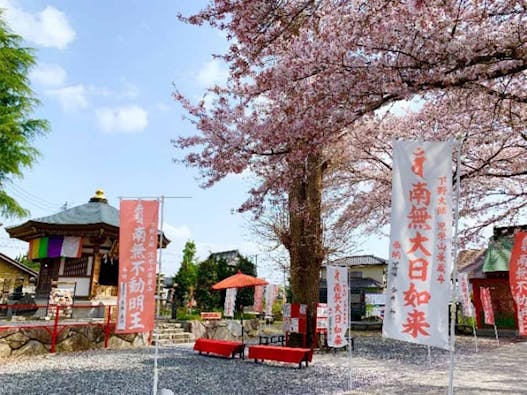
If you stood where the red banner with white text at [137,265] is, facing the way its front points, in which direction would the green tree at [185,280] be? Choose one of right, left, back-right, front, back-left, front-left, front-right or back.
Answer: back

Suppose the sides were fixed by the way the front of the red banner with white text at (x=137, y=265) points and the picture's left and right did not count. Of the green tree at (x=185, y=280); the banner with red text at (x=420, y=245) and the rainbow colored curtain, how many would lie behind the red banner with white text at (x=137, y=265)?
2

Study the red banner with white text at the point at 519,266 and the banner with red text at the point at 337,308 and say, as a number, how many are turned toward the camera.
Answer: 2

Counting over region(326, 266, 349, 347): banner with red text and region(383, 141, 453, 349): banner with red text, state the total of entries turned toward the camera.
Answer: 2

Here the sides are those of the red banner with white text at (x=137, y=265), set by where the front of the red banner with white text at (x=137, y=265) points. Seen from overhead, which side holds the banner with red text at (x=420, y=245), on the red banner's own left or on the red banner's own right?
on the red banner's own left
